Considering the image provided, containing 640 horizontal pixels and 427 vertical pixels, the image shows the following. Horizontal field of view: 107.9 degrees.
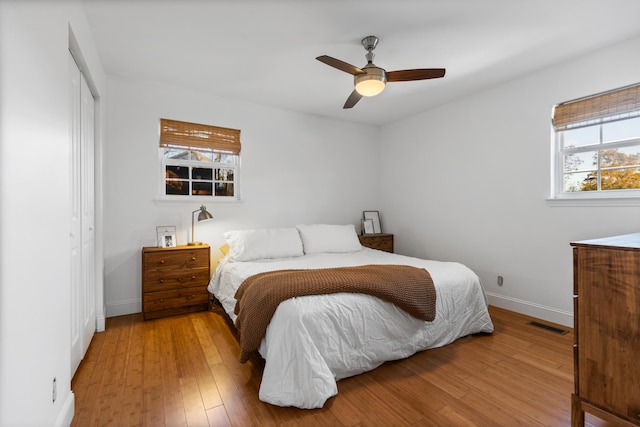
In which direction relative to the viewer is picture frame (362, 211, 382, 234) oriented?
toward the camera

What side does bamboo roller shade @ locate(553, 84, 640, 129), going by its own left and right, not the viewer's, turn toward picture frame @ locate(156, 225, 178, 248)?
front

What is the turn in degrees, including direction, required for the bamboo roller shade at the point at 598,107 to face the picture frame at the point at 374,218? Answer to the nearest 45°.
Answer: approximately 45° to its right

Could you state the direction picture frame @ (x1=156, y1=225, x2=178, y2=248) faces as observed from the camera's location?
facing the viewer

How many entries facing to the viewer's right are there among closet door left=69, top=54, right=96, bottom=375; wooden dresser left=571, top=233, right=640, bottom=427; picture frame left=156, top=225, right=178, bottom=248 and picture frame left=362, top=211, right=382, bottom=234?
1

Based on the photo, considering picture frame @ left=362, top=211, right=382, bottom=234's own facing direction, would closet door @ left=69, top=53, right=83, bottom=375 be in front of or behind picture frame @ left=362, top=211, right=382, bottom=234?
in front

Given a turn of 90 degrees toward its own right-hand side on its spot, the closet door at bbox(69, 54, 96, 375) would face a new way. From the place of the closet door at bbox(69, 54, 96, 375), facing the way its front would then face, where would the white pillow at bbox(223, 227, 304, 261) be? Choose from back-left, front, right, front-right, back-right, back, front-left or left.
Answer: left

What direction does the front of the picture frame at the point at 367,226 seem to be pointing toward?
toward the camera

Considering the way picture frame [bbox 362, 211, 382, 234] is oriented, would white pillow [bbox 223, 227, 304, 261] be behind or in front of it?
in front

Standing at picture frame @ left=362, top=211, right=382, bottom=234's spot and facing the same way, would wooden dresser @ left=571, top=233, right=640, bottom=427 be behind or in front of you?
in front

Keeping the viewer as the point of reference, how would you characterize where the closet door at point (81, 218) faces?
facing to the right of the viewer

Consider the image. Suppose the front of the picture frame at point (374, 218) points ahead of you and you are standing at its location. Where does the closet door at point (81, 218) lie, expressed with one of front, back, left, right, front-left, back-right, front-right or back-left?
front-right
